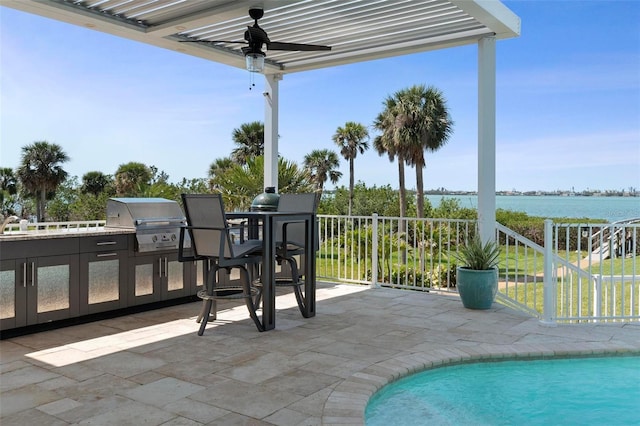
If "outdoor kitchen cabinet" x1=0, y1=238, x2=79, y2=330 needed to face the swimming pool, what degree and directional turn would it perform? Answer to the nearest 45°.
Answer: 0° — it already faces it

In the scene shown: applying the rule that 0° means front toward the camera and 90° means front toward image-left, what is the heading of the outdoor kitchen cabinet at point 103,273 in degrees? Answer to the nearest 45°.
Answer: approximately 315°

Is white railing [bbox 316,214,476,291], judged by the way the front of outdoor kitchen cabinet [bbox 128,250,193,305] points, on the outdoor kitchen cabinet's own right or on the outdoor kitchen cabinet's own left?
on the outdoor kitchen cabinet's own left

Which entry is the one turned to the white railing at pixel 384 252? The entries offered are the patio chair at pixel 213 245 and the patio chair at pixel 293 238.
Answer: the patio chair at pixel 213 245

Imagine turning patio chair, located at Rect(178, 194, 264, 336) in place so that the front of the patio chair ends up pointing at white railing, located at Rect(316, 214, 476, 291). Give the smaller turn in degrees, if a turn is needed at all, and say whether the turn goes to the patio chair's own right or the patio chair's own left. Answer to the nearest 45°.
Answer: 0° — it already faces it

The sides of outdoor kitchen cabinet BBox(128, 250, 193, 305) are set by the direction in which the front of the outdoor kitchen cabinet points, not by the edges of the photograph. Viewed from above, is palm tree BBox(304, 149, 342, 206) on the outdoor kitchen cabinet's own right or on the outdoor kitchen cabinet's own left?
on the outdoor kitchen cabinet's own left

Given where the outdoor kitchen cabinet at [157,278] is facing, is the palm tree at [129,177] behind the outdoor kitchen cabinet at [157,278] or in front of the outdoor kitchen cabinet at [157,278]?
behind
